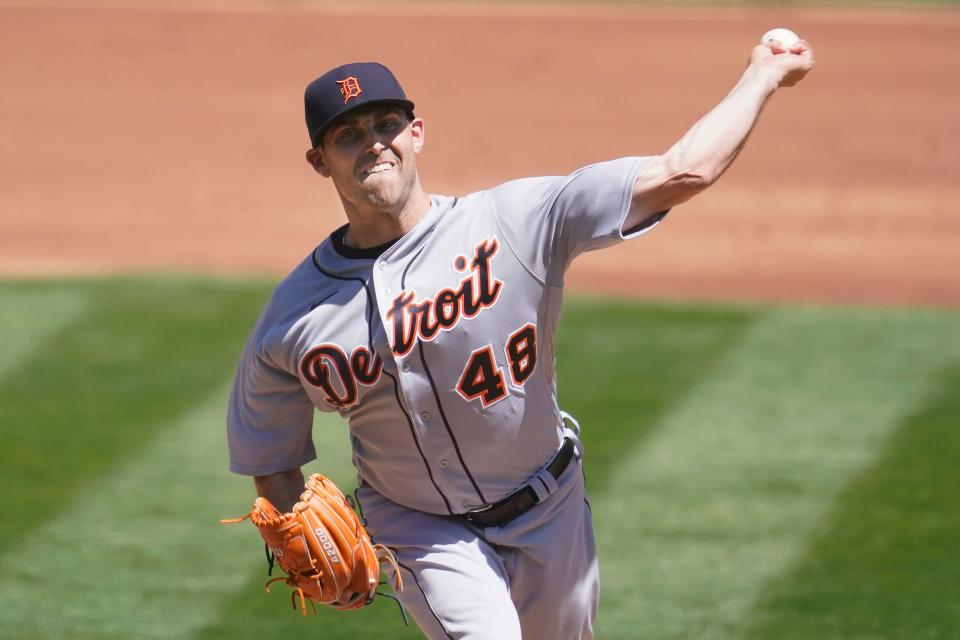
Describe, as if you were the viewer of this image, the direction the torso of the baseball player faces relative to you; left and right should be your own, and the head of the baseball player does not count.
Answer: facing the viewer
